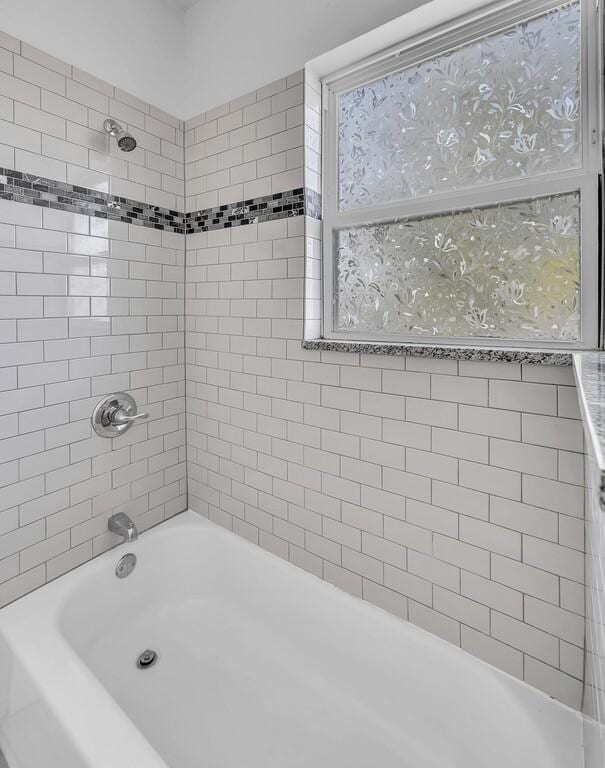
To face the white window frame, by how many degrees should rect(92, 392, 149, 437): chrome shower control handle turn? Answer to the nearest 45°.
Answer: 0° — it already faces it

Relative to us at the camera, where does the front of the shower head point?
facing the viewer and to the right of the viewer

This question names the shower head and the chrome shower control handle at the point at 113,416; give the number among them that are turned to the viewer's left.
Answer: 0

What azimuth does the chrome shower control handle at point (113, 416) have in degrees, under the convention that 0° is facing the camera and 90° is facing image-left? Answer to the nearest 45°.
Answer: approximately 315°

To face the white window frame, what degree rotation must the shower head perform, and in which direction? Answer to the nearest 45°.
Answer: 0° — it already faces it

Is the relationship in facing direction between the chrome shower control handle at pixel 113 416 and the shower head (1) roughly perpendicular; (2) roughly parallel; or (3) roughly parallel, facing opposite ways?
roughly parallel
